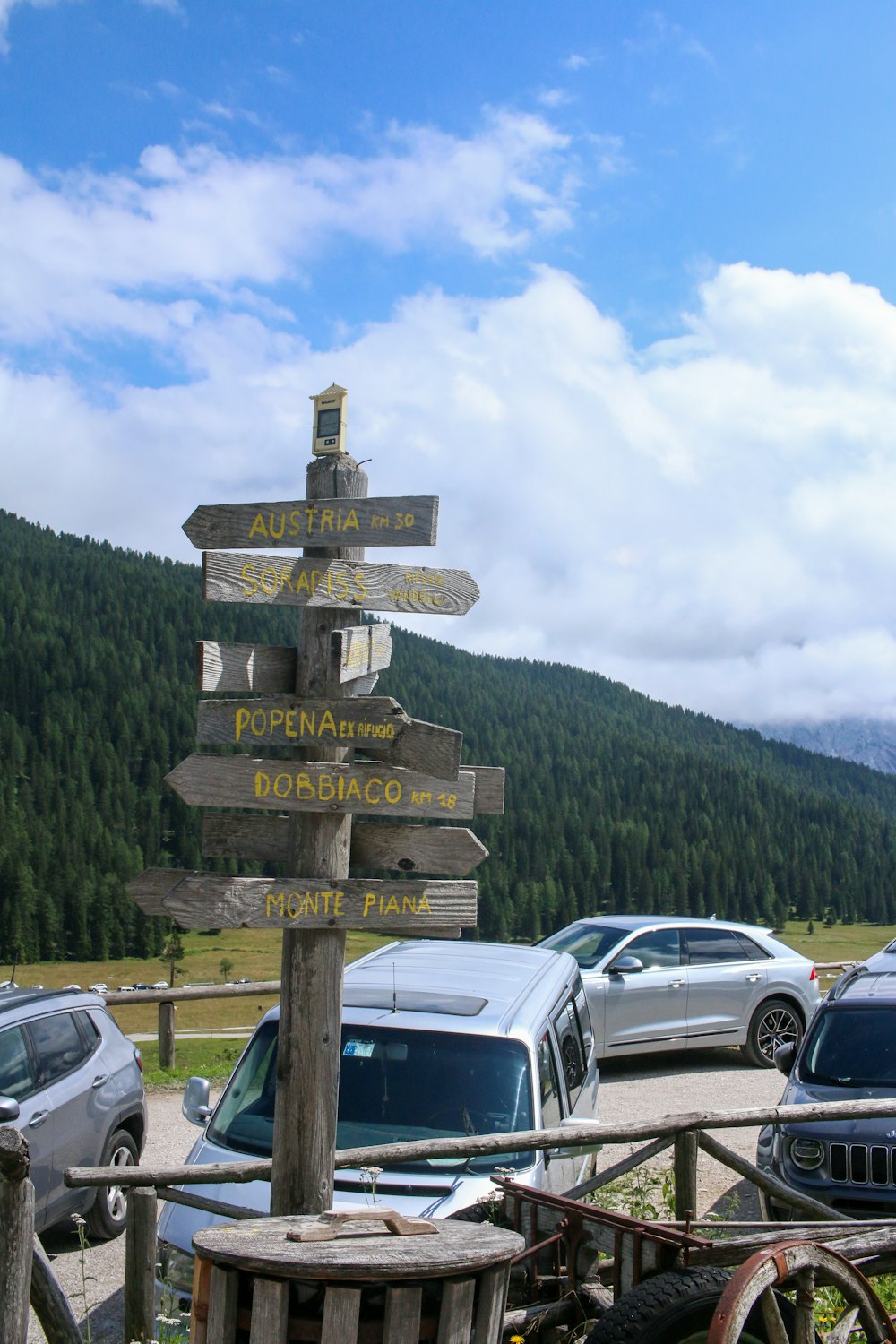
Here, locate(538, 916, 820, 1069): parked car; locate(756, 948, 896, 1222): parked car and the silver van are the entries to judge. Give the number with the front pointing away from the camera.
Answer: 0

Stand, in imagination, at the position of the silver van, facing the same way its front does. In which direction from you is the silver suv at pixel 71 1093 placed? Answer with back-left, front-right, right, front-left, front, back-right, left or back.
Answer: right

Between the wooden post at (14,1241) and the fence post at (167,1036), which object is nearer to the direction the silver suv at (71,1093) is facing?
the wooden post

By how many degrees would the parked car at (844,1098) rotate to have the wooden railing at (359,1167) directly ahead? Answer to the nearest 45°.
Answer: approximately 45° to its right

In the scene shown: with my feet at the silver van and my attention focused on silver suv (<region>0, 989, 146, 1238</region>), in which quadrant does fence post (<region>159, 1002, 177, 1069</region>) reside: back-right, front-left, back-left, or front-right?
front-right

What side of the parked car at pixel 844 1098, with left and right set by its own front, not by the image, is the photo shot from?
front

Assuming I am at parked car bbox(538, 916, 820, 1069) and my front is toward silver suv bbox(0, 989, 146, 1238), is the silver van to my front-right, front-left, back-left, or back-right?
front-left

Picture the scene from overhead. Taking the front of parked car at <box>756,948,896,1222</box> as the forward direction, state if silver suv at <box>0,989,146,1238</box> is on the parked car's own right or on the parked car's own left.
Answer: on the parked car's own right

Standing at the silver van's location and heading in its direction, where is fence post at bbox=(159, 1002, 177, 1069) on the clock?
The fence post is roughly at 4 o'clock from the silver van.

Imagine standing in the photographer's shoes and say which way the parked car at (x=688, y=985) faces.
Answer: facing the viewer and to the left of the viewer
